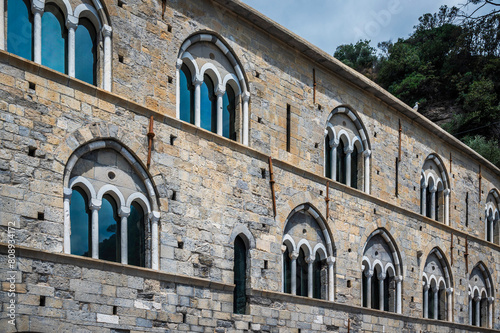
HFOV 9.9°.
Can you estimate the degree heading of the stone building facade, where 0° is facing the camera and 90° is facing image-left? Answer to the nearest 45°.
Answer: approximately 315°
